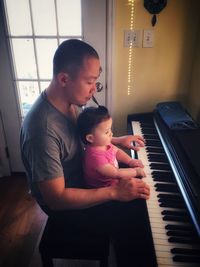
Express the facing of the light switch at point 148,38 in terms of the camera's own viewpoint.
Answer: facing the viewer

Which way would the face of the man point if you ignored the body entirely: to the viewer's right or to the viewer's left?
to the viewer's right

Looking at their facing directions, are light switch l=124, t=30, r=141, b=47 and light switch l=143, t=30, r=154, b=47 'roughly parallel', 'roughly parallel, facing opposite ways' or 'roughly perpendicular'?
roughly parallel

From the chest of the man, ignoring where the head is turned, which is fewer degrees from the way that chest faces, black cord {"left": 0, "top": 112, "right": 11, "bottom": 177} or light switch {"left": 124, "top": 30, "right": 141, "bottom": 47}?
the light switch

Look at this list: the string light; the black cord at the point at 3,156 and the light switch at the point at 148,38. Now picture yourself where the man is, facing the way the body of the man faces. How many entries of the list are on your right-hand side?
0

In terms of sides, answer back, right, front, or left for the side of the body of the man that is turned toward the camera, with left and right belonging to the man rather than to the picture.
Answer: right

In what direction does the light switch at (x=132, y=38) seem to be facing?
toward the camera

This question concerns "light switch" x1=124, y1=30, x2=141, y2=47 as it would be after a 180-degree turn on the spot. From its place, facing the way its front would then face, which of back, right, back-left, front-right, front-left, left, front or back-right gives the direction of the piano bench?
back

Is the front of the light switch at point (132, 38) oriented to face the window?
no

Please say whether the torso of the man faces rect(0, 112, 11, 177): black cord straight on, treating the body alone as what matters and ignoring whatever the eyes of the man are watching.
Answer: no

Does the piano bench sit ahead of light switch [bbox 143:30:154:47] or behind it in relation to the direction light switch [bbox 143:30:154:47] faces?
ahead

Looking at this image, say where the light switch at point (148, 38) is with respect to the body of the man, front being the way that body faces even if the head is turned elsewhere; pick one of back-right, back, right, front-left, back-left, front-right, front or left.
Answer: front-left

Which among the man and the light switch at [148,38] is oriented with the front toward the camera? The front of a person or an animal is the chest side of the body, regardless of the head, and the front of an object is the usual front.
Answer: the light switch

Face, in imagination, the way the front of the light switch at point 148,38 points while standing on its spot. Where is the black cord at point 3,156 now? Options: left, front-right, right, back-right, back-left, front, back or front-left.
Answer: right

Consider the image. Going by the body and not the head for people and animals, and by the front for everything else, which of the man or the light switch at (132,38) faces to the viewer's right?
the man

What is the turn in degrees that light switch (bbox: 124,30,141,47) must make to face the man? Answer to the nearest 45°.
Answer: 0° — it already faces them

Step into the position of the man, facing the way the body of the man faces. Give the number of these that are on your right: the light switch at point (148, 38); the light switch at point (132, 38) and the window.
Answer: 0
